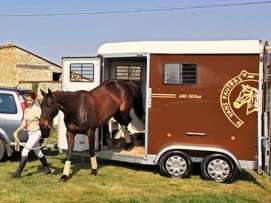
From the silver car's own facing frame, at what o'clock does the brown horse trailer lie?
The brown horse trailer is roughly at 7 o'clock from the silver car.

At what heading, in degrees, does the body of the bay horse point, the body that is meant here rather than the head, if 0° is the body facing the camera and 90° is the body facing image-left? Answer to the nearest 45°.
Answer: approximately 45°

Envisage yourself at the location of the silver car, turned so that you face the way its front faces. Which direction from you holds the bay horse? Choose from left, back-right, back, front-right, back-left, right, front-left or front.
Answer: back-left

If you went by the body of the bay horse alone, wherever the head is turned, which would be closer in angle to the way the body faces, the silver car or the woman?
the woman

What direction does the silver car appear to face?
to the viewer's left

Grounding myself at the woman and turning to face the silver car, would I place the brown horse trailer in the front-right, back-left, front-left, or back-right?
back-right
